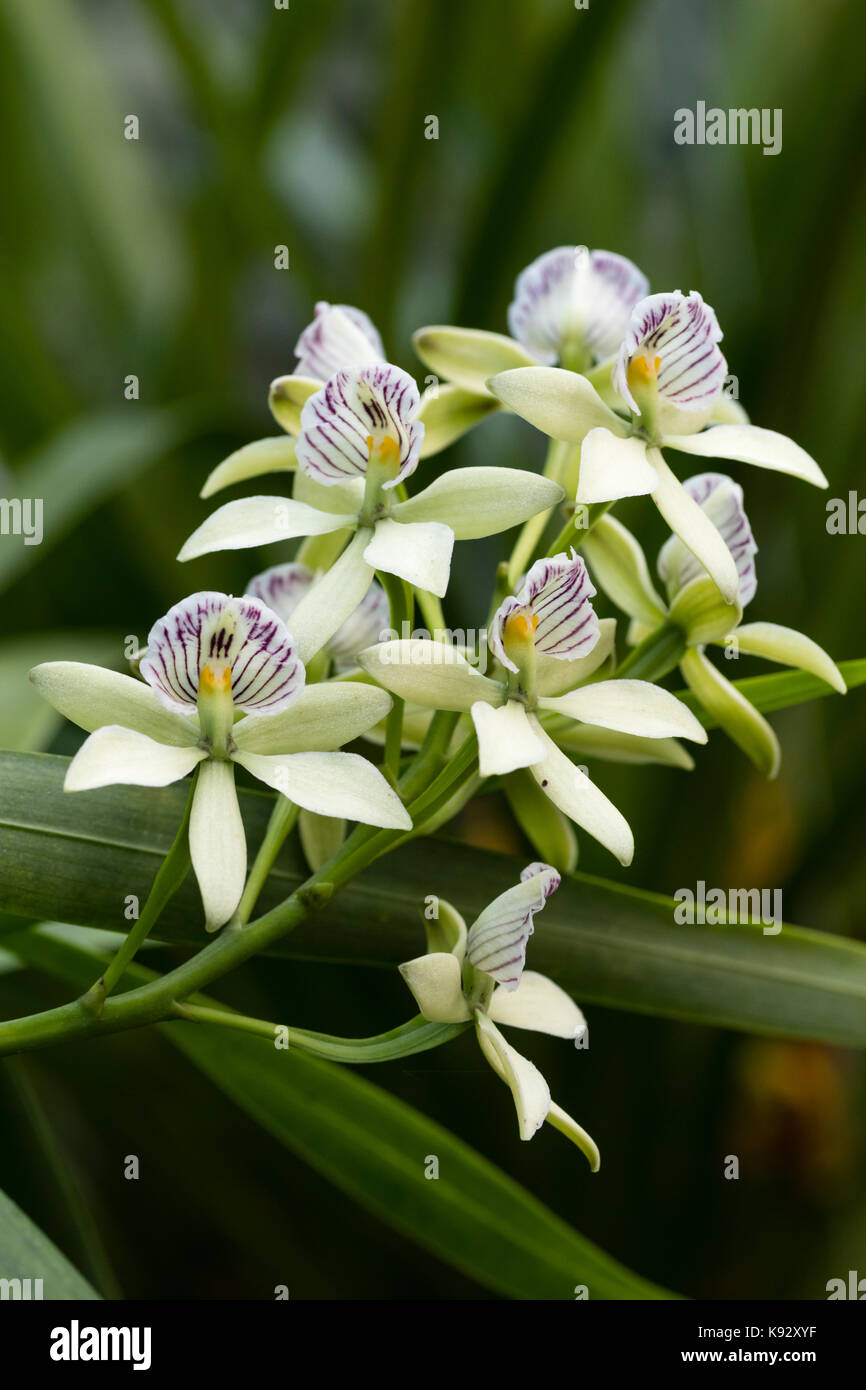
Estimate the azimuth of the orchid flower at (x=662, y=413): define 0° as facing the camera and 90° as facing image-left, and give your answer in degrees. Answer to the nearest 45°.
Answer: approximately 45°
